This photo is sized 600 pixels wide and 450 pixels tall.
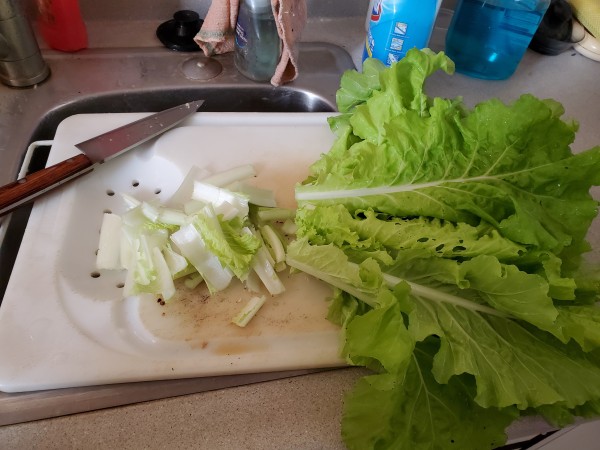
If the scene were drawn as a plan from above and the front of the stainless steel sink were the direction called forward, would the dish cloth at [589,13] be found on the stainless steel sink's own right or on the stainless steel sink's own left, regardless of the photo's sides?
on the stainless steel sink's own left

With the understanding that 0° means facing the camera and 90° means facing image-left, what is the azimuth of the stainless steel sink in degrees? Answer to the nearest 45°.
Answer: approximately 0°
